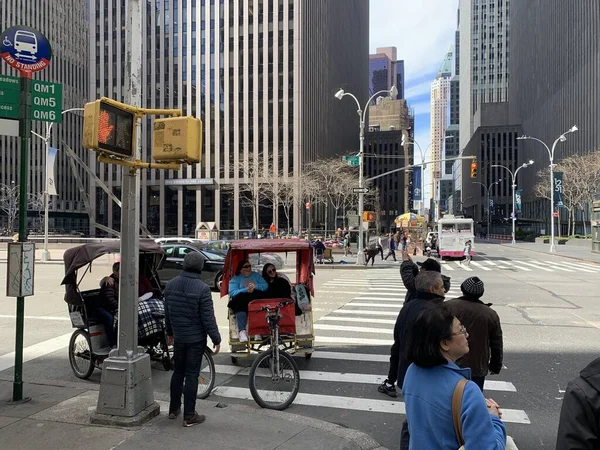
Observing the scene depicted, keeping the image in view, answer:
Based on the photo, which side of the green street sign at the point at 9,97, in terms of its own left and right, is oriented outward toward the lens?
front

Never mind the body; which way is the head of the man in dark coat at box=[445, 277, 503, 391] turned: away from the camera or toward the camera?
away from the camera

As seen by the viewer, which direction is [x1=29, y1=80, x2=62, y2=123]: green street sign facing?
toward the camera

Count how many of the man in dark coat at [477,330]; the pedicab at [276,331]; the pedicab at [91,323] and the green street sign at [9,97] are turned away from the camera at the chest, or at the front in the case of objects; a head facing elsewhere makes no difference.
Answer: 1

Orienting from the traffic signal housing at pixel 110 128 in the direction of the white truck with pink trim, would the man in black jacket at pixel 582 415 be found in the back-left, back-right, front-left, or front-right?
back-right

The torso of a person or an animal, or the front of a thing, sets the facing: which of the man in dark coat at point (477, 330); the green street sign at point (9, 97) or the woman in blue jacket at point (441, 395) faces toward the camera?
the green street sign

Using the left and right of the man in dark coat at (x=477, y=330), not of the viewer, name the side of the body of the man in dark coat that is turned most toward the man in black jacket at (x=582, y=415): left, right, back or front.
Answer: back

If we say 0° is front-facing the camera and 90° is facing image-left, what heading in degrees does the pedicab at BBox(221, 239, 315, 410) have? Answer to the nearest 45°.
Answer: approximately 0°

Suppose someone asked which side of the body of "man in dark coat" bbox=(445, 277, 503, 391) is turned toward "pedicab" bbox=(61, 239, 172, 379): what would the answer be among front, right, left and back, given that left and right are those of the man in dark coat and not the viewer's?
left

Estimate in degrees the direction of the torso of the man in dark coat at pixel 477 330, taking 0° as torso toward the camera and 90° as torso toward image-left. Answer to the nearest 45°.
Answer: approximately 180°

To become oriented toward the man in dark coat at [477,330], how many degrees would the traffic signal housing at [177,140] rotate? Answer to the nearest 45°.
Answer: approximately 90° to its right

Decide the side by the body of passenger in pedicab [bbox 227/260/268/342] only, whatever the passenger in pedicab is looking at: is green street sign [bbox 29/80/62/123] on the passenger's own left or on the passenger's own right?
on the passenger's own right

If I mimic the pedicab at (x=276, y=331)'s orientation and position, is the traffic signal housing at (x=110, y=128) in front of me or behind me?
in front
